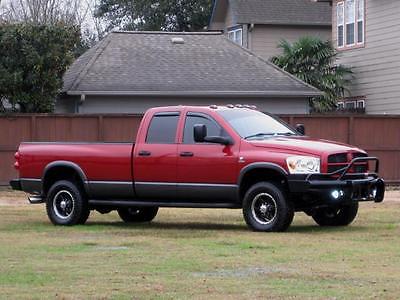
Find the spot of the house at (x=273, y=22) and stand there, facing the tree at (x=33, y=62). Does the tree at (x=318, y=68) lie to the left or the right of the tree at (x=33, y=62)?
left

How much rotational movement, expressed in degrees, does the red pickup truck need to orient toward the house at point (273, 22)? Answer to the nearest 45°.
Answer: approximately 135° to its left

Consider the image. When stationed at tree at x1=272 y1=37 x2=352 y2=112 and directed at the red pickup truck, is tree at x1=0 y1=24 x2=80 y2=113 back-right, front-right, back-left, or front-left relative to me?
front-right

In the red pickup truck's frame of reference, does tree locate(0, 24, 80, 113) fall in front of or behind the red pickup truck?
behind

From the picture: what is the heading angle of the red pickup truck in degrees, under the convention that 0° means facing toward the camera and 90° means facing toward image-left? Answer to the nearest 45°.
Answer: approximately 315°

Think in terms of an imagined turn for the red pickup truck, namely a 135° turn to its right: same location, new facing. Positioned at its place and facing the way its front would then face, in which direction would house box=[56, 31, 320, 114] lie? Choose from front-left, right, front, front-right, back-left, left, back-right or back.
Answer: right
